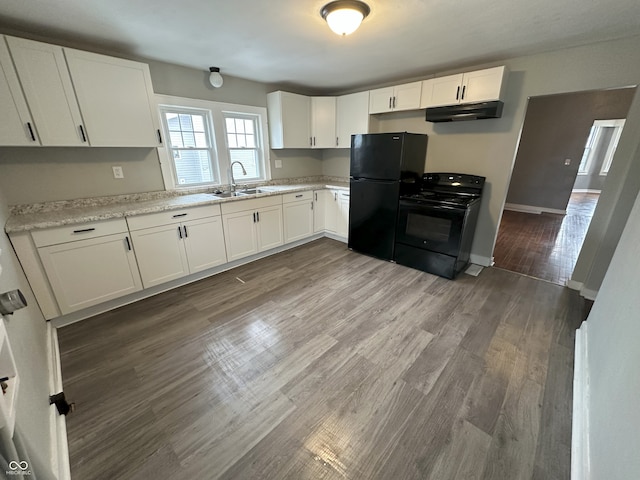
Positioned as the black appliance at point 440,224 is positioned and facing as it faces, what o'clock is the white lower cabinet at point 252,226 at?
The white lower cabinet is roughly at 1 o'clock from the black appliance.

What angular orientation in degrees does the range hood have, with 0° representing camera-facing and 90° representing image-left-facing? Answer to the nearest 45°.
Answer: approximately 45°

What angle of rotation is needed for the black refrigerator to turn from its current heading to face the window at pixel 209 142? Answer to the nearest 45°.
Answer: approximately 45° to its right

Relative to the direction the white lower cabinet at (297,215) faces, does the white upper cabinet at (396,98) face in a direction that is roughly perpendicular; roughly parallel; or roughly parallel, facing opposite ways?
roughly perpendicular

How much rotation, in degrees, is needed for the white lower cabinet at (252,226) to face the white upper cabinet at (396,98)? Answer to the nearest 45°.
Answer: approximately 45° to its left

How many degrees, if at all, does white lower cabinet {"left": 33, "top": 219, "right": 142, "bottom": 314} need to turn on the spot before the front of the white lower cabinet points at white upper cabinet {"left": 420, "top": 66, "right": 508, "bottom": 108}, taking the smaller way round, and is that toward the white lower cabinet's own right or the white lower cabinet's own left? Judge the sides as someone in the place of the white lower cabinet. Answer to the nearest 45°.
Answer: approximately 45° to the white lower cabinet's own left

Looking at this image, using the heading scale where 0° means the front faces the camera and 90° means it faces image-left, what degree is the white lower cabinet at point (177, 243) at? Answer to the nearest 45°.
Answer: approximately 315°

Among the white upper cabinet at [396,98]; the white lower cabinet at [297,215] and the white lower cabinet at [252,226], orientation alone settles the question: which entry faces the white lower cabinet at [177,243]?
the white upper cabinet

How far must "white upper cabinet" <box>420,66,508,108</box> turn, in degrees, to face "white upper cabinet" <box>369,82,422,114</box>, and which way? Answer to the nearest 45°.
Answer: approximately 45° to its right

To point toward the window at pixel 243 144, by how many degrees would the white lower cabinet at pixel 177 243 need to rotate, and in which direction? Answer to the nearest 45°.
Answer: approximately 90° to its left

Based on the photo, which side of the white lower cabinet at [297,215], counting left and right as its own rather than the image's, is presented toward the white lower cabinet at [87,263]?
right

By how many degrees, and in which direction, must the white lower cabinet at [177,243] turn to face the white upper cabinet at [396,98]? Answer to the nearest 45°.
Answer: approximately 45° to its left
